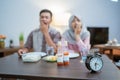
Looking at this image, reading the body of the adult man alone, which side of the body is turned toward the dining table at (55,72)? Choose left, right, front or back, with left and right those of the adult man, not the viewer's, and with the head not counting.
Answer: front

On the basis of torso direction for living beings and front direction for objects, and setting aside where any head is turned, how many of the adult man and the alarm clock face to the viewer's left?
0

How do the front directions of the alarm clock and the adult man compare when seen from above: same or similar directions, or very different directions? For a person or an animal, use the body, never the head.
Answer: same or similar directions

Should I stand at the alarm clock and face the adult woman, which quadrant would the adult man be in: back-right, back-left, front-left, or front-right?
front-left

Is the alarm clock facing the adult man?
no

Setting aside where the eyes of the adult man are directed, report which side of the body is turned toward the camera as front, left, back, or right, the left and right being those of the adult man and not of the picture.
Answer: front
